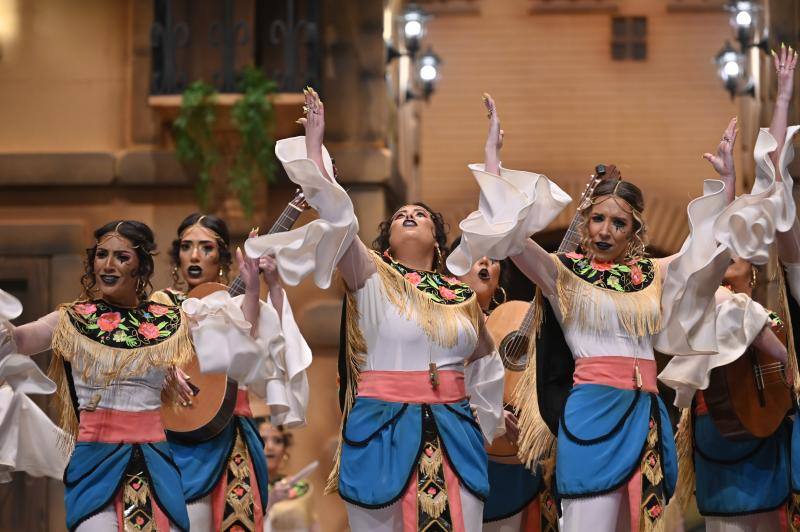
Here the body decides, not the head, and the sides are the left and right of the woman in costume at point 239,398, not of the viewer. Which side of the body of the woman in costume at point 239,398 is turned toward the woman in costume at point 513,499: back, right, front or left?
left

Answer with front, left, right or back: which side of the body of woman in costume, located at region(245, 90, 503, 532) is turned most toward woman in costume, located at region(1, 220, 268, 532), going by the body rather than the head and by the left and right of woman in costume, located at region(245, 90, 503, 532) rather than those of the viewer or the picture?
right

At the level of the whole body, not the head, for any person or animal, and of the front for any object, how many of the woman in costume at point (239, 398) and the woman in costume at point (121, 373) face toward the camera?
2

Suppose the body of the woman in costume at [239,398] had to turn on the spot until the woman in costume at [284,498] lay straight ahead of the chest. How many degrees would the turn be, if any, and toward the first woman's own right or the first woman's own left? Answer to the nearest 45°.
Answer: approximately 180°

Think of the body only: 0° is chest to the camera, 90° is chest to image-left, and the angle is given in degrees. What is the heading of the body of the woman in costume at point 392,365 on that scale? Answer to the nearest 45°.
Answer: approximately 0°

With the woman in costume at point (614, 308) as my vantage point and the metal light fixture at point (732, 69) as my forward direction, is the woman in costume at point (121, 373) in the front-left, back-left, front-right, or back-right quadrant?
back-left

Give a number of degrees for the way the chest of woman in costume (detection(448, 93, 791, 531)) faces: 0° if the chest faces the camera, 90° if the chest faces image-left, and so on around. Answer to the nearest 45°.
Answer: approximately 0°
